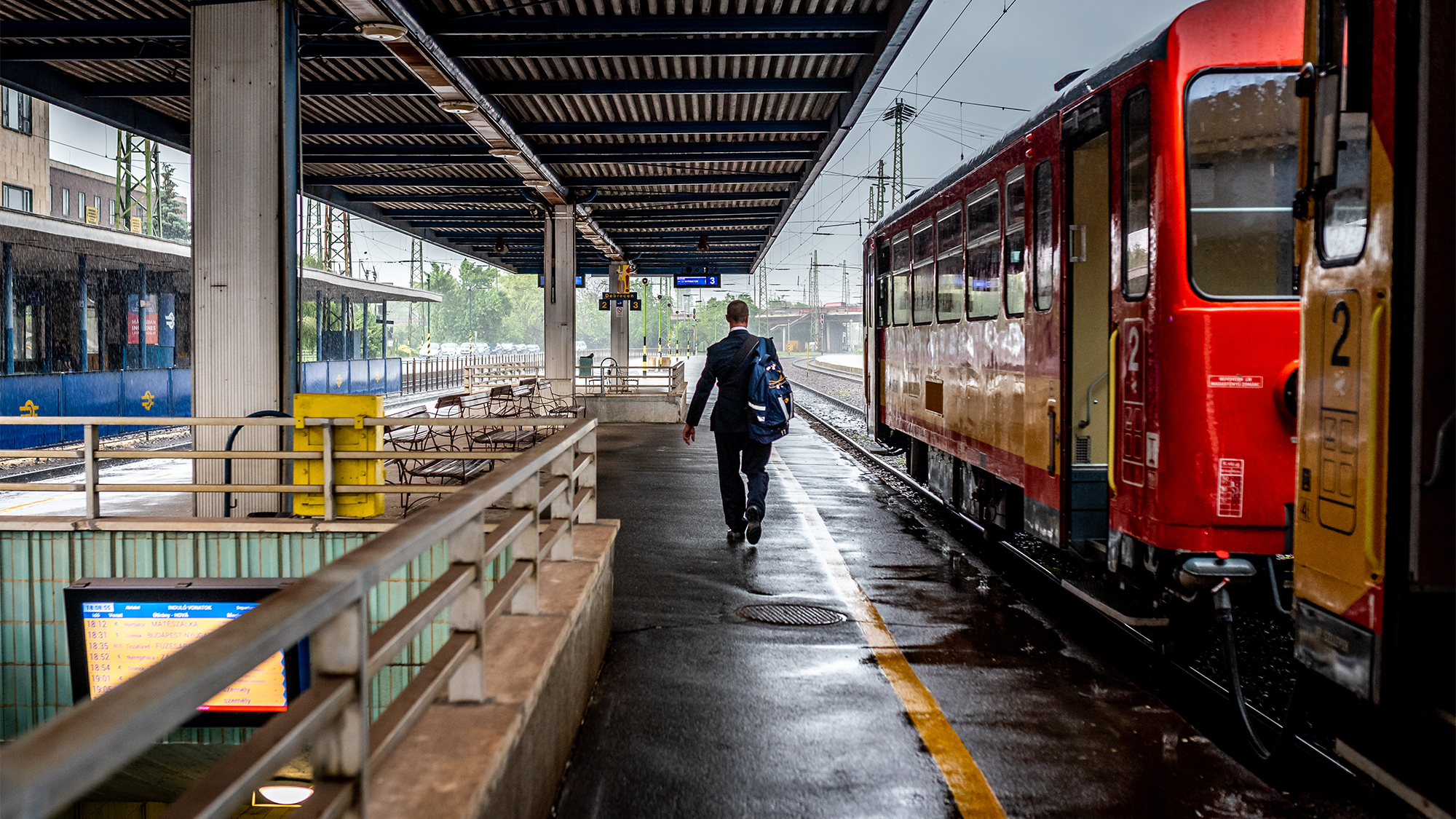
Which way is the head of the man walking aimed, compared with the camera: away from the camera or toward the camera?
away from the camera

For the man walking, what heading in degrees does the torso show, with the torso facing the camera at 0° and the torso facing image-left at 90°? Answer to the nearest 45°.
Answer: approximately 180°

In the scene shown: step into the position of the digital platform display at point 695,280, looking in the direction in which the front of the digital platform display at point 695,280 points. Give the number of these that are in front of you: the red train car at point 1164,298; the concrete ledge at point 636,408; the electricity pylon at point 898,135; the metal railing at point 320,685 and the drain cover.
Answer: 4

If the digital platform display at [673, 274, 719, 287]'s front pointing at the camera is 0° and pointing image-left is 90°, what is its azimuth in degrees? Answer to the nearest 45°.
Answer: approximately 0°

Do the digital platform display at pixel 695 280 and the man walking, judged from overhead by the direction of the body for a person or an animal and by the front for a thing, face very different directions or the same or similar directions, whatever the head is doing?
very different directions

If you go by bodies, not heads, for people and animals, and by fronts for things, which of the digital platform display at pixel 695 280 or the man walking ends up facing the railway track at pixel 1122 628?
the digital platform display

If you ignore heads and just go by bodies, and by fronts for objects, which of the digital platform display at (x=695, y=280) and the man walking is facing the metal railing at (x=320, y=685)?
the digital platform display

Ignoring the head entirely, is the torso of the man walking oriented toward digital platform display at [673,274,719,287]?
yes

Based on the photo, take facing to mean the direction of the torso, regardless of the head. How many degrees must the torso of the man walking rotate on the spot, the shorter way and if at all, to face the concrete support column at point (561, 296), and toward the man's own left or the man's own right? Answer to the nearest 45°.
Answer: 0° — they already face it

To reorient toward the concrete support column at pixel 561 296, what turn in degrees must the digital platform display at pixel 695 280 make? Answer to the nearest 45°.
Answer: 0° — it already faces it
